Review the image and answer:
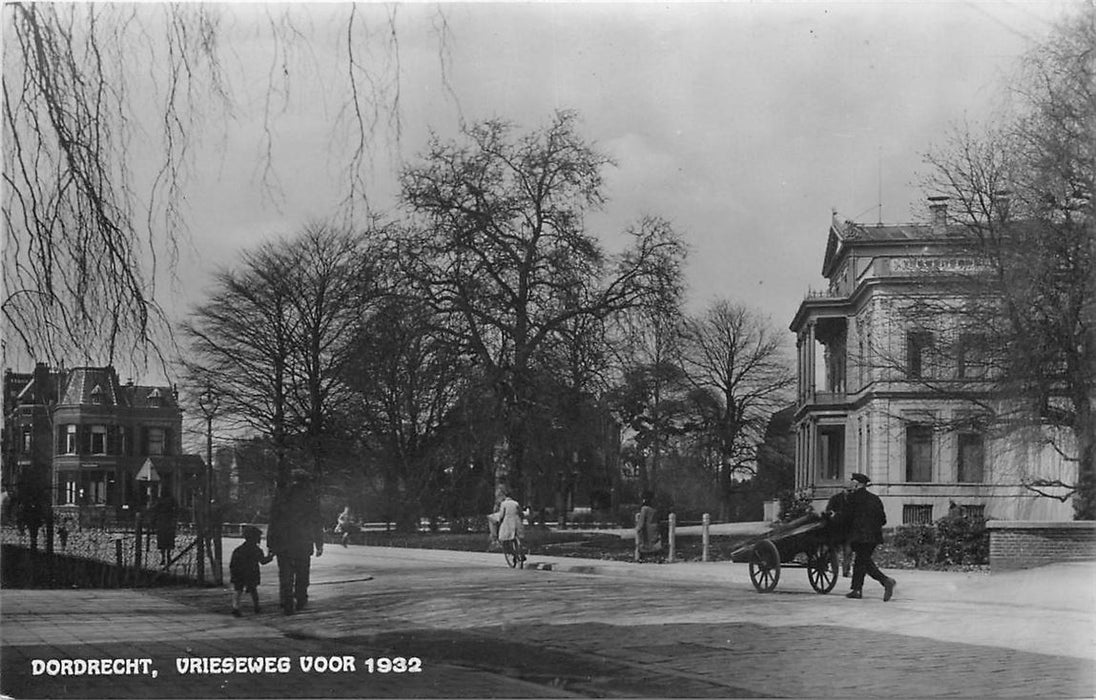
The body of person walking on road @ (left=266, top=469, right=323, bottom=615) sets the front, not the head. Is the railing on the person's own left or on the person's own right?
on the person's own left

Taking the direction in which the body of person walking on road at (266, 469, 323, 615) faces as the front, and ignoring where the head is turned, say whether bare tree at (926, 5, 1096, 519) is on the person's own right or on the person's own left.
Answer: on the person's own right

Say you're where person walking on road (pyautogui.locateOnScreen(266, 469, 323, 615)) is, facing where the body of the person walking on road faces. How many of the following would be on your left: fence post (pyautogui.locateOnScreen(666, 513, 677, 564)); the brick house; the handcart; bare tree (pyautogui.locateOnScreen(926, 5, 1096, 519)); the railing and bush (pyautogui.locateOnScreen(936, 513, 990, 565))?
2

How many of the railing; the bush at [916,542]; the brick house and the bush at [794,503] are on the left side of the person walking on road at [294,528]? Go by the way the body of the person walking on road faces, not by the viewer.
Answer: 2

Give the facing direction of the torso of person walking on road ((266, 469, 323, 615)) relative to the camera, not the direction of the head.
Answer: away from the camera

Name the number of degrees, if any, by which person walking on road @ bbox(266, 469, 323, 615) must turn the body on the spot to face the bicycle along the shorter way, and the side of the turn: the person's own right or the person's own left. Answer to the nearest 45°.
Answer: approximately 45° to the person's own right

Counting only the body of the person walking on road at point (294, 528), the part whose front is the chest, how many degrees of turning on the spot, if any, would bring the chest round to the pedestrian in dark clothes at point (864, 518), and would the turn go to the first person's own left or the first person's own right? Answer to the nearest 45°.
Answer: approximately 90° to the first person's own right
